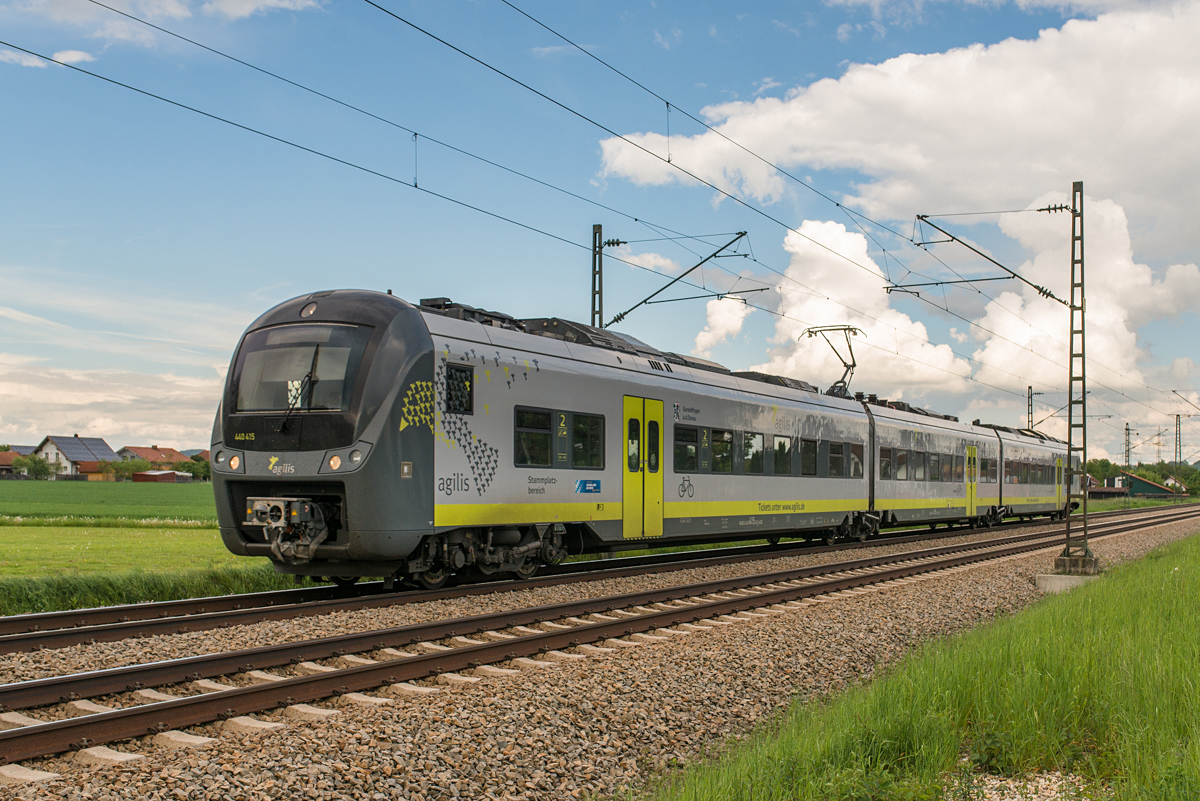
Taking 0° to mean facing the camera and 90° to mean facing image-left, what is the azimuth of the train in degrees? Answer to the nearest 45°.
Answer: approximately 45°
